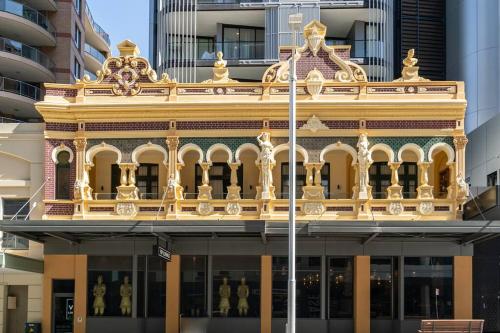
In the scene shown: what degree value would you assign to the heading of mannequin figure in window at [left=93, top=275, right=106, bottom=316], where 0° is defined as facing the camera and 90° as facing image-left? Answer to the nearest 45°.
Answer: approximately 0°

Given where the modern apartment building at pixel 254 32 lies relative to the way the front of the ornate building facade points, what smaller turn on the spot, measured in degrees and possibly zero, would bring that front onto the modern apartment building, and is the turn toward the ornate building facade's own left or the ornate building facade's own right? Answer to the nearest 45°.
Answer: approximately 180°

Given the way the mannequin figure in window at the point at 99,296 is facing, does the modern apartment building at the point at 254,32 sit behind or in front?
behind

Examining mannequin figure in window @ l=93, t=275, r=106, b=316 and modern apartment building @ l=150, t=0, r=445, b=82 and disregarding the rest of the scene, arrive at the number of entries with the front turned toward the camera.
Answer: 2

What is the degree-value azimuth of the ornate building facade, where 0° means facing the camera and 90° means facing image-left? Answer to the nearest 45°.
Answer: approximately 0°

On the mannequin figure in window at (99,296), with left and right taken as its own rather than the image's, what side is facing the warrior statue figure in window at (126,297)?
left

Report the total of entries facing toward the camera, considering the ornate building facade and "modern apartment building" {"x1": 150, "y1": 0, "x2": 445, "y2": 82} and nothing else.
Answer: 2

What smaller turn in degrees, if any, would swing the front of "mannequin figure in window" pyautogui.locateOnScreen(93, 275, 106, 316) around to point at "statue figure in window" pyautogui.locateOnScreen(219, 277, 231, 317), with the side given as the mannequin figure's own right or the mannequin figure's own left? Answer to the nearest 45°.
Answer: approximately 90° to the mannequin figure's own left
